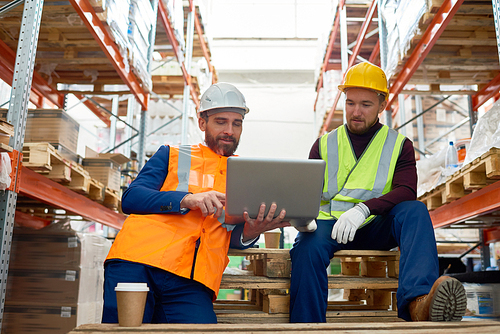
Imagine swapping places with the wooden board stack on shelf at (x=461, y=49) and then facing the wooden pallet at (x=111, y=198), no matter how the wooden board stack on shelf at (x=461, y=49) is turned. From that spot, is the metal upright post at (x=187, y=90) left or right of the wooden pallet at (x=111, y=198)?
right

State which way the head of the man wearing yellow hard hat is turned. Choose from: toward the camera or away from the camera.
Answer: toward the camera

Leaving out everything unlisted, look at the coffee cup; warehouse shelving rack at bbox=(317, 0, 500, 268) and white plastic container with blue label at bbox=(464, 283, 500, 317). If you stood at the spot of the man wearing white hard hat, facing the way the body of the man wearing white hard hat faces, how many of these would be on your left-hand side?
2

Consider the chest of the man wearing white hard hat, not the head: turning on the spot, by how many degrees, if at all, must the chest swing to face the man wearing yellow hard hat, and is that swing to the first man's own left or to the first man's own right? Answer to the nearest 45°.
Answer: approximately 45° to the first man's own left

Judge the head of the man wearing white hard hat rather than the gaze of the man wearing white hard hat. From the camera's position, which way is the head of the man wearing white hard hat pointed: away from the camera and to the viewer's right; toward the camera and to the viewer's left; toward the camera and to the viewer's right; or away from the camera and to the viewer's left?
toward the camera and to the viewer's right

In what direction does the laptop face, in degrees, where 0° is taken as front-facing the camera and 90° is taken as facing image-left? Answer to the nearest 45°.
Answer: approximately 180°

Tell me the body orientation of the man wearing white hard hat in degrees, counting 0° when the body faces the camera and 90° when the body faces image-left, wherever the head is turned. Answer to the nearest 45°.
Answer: approximately 315°

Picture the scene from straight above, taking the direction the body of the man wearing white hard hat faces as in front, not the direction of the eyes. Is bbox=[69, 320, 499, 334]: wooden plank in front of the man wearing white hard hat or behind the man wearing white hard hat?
in front
